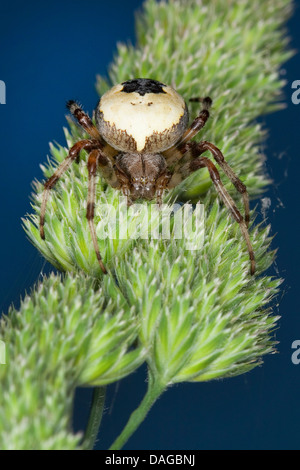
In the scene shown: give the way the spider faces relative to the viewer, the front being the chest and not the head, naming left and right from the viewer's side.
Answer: facing the viewer
